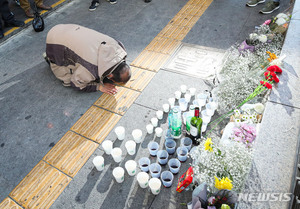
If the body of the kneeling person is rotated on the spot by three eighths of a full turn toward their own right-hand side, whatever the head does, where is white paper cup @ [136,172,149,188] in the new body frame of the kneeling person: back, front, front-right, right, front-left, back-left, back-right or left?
left

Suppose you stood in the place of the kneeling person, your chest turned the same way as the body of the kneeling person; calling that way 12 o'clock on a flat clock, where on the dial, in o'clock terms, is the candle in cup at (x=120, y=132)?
The candle in cup is roughly at 1 o'clock from the kneeling person.

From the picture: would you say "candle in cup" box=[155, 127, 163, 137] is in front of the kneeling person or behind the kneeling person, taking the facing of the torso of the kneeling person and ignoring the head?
in front

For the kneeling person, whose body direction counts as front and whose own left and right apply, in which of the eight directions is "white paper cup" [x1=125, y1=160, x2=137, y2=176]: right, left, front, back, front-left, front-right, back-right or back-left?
front-right

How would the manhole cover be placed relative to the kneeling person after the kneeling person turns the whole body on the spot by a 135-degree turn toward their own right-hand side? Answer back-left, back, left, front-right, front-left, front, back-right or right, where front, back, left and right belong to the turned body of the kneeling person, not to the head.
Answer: back

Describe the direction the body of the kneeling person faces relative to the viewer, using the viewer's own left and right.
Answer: facing the viewer and to the right of the viewer

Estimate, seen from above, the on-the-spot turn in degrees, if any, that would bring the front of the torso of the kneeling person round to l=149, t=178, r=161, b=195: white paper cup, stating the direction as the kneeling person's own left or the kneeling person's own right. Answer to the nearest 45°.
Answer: approximately 45° to the kneeling person's own right

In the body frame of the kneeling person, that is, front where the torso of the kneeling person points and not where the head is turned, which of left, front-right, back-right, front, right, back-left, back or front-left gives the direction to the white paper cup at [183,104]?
front

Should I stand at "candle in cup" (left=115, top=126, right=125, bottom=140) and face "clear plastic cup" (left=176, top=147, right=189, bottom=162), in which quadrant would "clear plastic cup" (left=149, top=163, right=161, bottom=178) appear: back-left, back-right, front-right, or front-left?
front-right

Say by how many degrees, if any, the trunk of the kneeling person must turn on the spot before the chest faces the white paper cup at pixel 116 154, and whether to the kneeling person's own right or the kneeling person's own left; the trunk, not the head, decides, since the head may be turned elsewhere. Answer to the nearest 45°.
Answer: approximately 45° to the kneeling person's own right

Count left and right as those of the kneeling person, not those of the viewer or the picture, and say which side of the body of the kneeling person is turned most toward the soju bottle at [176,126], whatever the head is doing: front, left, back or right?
front

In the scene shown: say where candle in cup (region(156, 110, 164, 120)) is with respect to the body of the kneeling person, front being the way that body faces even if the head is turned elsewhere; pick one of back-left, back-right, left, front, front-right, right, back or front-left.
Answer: front

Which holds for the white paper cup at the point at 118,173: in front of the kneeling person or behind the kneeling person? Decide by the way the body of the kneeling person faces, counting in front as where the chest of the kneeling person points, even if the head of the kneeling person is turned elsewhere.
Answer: in front

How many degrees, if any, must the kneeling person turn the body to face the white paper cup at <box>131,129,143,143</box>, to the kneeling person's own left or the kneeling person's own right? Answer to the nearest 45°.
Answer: approximately 45° to the kneeling person's own right

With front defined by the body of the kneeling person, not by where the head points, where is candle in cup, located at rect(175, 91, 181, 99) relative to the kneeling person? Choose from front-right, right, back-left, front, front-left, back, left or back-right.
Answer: front

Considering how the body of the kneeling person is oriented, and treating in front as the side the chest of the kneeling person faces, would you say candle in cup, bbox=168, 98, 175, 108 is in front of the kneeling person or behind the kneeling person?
in front

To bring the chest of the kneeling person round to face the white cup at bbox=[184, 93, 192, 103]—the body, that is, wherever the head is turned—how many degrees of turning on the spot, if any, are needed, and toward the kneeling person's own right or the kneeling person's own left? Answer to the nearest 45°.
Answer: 0° — they already face it

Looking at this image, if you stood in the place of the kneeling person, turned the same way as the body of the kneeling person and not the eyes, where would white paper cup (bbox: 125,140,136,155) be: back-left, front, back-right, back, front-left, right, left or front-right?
front-right

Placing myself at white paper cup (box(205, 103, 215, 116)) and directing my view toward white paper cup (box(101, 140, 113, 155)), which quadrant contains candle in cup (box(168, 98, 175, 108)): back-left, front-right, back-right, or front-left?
front-right

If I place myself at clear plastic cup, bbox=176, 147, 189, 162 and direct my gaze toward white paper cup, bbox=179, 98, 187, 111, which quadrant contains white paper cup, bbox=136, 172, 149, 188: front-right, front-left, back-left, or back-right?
back-left

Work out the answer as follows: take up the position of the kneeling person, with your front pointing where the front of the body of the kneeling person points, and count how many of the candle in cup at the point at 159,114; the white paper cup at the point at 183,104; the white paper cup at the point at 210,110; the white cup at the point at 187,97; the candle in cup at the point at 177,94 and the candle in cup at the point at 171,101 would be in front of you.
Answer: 6
